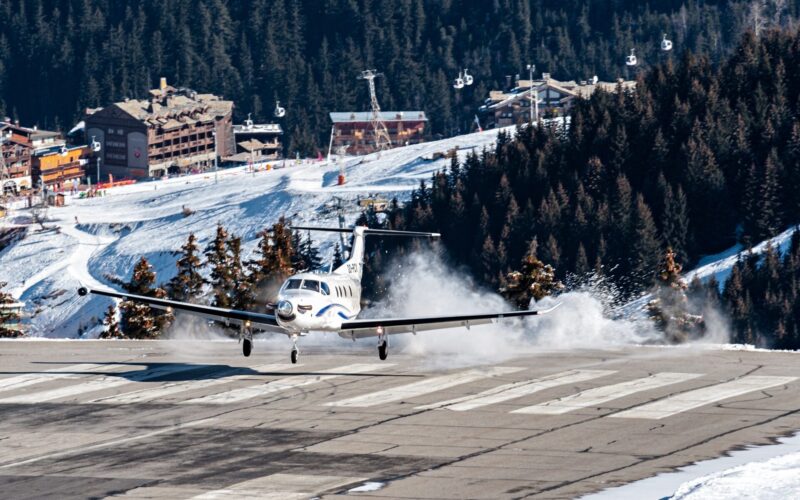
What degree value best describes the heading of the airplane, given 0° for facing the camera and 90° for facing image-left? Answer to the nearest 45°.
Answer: approximately 0°
